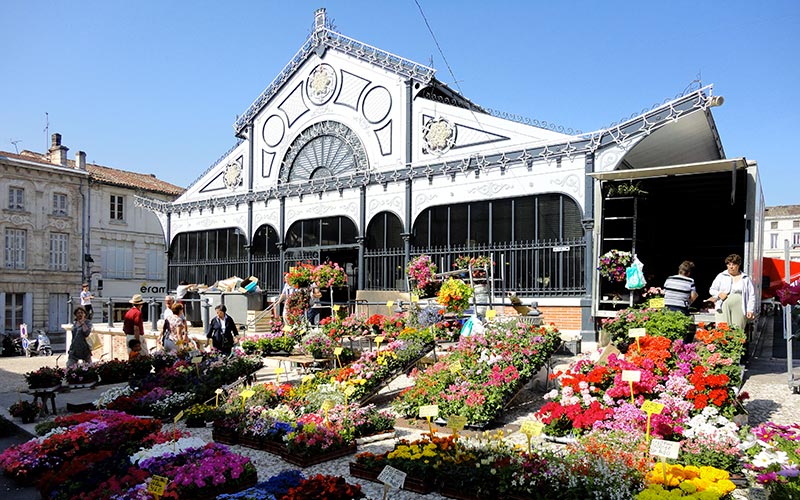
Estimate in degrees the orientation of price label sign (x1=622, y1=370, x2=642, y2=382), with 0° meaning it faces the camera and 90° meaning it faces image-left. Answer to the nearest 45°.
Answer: approximately 0°

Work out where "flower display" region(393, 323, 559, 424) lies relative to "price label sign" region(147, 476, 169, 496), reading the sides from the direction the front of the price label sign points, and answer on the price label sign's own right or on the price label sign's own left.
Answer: on the price label sign's own left

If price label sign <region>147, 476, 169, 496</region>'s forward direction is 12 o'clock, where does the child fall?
The child is roughly at 6 o'clock from the price label sign.

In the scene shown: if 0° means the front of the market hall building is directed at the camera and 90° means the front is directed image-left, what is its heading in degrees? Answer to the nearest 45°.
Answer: approximately 45°

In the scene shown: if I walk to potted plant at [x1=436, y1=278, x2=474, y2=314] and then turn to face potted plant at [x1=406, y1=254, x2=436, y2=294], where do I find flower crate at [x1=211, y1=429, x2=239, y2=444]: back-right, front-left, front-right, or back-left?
back-left

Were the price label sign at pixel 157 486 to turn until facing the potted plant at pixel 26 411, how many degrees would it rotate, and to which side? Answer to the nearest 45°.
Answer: approximately 180°

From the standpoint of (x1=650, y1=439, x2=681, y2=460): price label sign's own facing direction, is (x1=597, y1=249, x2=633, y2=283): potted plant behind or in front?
behind

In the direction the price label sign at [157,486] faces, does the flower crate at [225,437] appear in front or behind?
behind

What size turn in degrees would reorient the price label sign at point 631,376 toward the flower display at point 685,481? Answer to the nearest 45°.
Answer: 0° — it already faces it

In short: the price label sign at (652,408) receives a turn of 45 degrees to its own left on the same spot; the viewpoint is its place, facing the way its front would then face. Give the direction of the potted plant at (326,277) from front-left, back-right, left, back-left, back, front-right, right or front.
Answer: back
